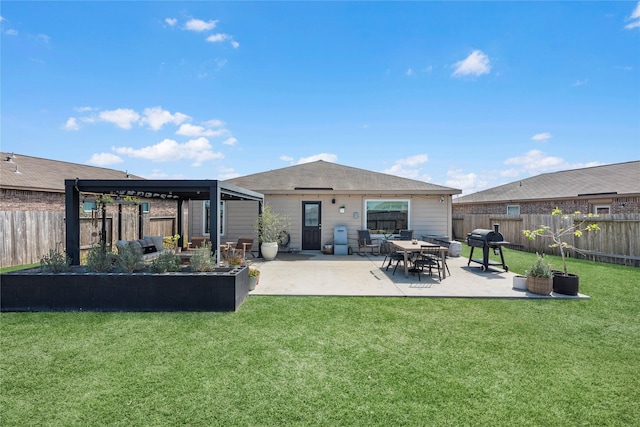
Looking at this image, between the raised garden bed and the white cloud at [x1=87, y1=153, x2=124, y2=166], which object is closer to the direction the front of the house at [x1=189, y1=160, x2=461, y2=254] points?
the raised garden bed

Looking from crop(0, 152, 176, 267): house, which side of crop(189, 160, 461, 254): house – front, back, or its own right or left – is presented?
left

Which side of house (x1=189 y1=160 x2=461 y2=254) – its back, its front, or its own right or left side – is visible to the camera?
back

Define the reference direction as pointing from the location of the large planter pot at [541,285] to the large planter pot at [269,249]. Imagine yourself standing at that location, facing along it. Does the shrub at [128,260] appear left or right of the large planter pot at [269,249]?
left

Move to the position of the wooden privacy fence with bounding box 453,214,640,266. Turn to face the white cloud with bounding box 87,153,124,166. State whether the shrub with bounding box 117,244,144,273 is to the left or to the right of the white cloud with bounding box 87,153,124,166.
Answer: left

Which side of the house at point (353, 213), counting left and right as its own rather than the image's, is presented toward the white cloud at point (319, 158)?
front

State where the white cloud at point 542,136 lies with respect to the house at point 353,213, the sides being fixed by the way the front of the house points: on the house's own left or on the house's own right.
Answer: on the house's own right
